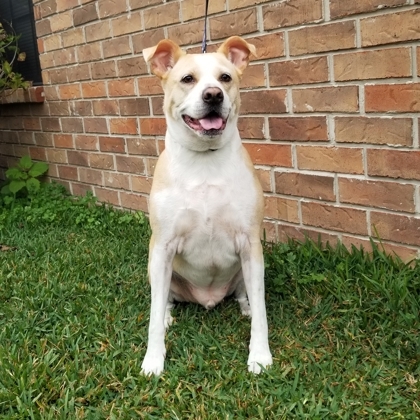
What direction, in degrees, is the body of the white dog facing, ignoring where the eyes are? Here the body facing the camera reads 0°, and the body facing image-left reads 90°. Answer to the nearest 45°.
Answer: approximately 0°

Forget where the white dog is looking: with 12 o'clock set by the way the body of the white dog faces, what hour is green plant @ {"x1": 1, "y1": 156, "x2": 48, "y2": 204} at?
The green plant is roughly at 5 o'clock from the white dog.

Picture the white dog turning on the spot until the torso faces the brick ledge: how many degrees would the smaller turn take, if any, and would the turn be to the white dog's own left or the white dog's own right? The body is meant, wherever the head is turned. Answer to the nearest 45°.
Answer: approximately 135° to the white dog's own right

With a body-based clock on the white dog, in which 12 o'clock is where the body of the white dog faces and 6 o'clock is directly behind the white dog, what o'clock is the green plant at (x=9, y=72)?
The green plant is roughly at 5 o'clock from the white dog.
